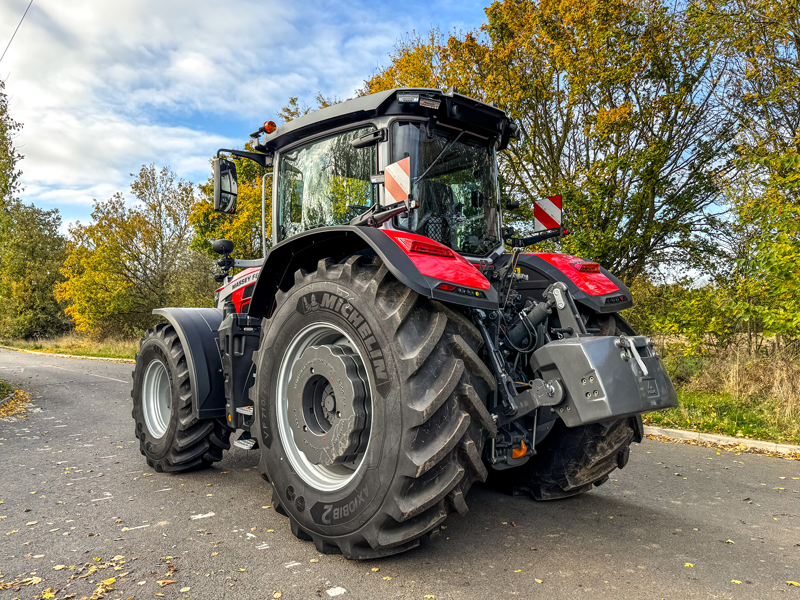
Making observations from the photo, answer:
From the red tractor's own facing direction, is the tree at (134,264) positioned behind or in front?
in front

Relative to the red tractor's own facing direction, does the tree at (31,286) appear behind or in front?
in front

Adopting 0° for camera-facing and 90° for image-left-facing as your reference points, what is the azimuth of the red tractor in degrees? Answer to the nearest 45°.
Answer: approximately 135°

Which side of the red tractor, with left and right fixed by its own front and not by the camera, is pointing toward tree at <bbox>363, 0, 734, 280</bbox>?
right
